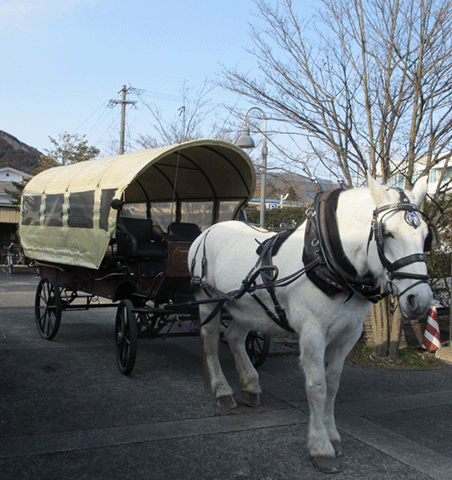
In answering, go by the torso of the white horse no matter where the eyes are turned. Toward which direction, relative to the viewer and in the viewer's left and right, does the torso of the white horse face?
facing the viewer and to the right of the viewer

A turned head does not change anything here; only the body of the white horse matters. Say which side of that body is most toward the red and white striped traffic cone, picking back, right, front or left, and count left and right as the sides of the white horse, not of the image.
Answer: left
